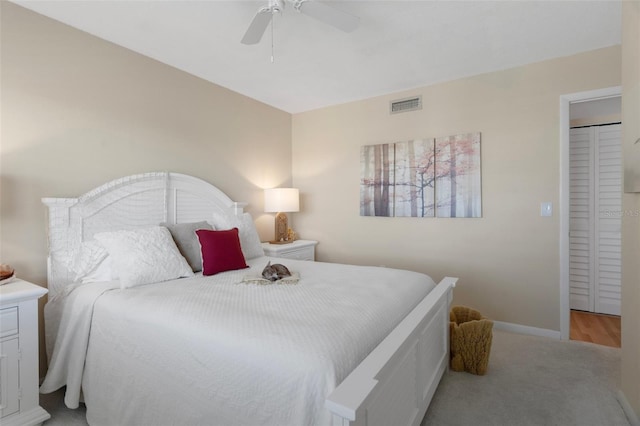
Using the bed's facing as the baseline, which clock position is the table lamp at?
The table lamp is roughly at 8 o'clock from the bed.

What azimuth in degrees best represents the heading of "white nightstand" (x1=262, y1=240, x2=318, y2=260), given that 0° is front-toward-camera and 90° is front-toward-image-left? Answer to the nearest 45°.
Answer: approximately 315°

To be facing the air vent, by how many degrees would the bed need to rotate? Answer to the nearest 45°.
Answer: approximately 90° to its left

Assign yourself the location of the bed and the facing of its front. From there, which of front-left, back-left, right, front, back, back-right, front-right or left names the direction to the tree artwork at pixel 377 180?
left

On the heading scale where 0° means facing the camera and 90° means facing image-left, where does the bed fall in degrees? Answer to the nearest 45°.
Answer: approximately 315°

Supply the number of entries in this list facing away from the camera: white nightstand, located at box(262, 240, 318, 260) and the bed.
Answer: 0

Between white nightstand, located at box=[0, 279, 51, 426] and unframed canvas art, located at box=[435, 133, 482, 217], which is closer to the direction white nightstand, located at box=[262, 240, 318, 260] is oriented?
the unframed canvas art
